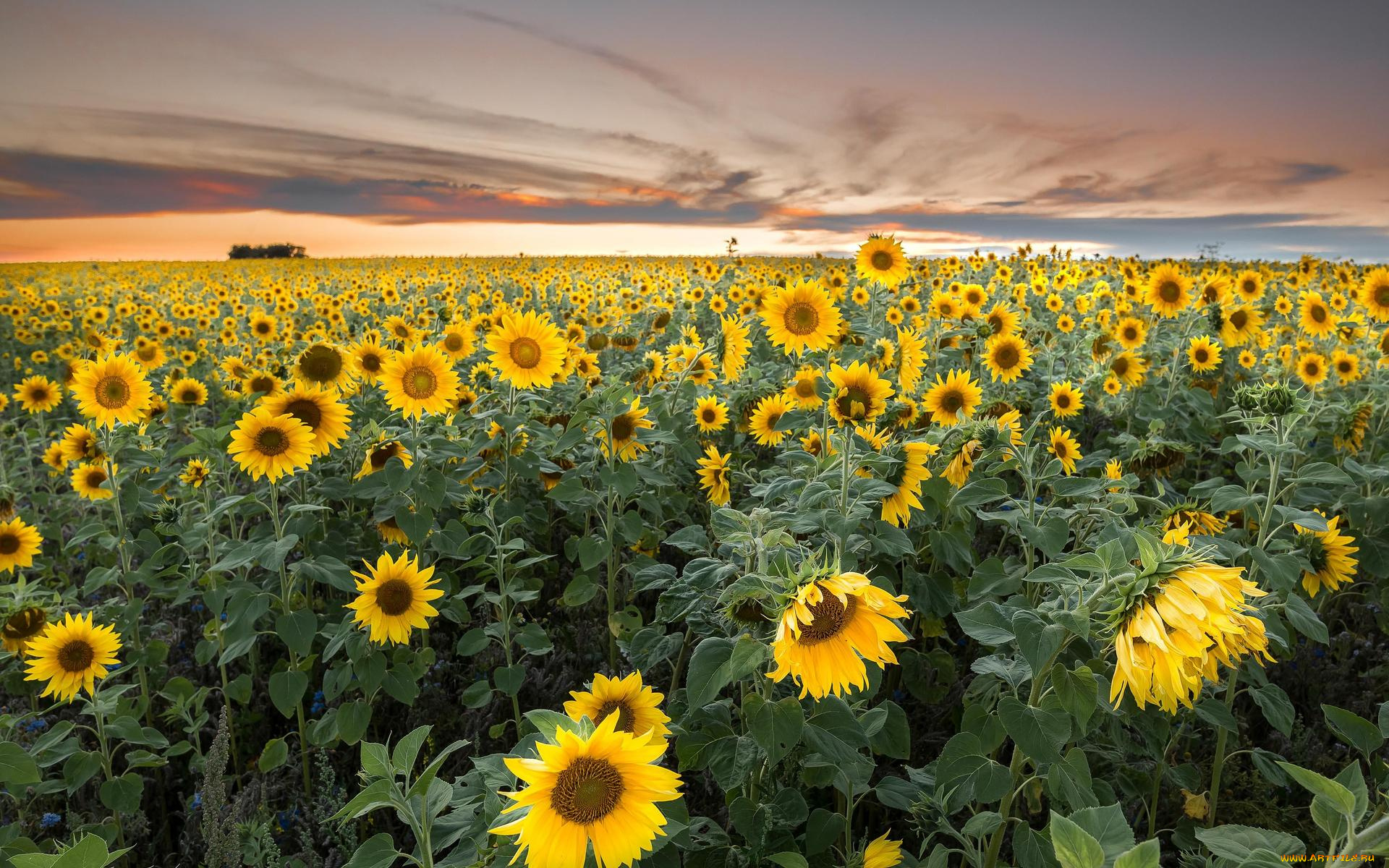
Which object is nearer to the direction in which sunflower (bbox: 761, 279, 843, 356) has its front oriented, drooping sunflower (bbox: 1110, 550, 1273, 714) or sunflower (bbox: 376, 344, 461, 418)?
the drooping sunflower

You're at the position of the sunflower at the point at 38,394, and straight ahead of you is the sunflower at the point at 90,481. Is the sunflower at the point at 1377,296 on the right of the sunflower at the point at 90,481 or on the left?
left

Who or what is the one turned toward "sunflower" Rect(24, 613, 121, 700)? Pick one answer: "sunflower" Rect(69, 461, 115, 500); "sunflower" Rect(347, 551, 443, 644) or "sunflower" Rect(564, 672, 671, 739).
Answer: "sunflower" Rect(69, 461, 115, 500)

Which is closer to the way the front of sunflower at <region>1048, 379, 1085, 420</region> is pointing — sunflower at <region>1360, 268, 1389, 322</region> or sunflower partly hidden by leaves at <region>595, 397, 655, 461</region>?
the sunflower partly hidden by leaves

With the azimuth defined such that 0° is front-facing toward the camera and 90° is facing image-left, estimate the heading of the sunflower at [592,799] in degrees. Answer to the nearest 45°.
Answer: approximately 0°

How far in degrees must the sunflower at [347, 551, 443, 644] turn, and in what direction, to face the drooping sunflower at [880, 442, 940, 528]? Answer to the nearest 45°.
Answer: approximately 90° to its left

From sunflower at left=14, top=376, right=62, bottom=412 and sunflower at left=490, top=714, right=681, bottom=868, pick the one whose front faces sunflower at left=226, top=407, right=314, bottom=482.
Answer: sunflower at left=14, top=376, right=62, bottom=412

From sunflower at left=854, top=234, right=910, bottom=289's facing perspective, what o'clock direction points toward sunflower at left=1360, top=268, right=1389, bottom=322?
sunflower at left=1360, top=268, right=1389, bottom=322 is roughly at 8 o'clock from sunflower at left=854, top=234, right=910, bottom=289.

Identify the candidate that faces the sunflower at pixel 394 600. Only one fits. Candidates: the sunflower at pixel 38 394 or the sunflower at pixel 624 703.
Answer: the sunflower at pixel 38 394
